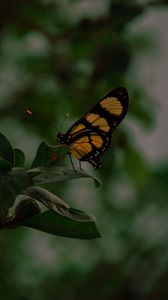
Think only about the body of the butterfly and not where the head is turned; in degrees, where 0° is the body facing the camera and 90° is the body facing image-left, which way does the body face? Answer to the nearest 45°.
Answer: approximately 90°
